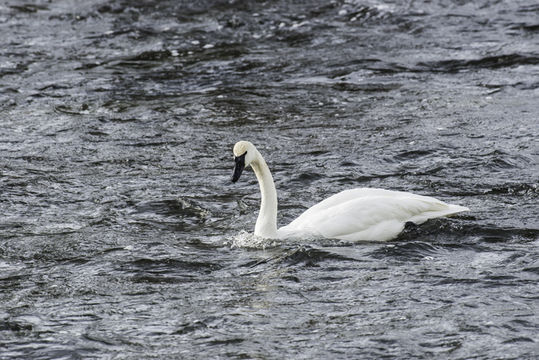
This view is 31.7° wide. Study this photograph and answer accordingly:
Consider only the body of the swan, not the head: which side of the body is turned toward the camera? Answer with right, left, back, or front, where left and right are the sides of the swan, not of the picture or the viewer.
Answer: left
